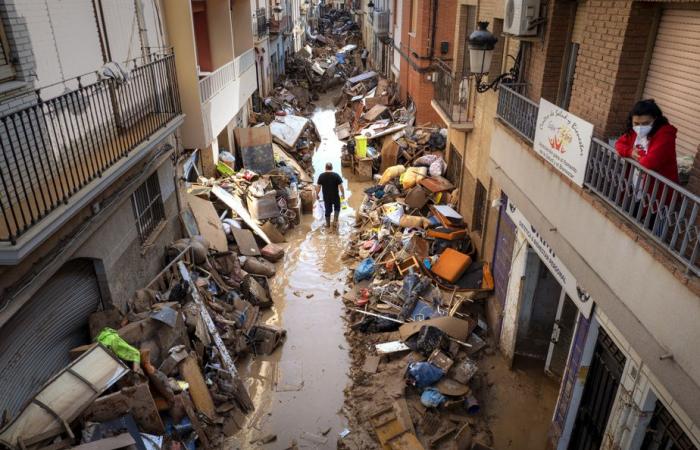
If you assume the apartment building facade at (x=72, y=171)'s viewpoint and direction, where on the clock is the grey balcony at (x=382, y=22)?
The grey balcony is roughly at 9 o'clock from the apartment building facade.

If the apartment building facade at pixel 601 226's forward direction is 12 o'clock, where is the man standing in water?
The man standing in water is roughly at 3 o'clock from the apartment building facade.

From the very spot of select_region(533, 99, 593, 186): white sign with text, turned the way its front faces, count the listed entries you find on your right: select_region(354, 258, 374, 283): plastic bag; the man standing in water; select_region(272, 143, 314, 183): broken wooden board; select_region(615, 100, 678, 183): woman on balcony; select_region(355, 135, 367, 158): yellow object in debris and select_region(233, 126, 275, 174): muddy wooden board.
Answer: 5

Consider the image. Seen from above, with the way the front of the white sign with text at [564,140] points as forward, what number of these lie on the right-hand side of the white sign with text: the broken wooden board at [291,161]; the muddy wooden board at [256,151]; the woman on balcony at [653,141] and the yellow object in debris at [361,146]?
3

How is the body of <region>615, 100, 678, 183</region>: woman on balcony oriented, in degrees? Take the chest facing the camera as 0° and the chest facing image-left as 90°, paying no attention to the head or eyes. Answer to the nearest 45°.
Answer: approximately 45°
